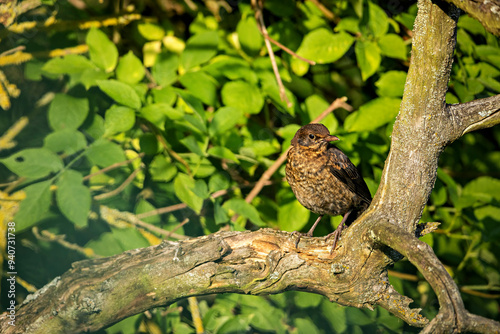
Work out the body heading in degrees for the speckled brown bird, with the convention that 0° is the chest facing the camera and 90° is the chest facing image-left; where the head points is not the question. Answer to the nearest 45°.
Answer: approximately 45°

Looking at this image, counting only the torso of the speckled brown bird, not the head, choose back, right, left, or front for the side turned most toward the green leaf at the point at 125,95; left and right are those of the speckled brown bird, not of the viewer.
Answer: right

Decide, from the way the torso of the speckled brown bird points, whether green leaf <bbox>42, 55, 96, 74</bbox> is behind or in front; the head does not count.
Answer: in front

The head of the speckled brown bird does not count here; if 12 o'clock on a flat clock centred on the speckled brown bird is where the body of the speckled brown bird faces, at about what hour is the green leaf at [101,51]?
The green leaf is roughly at 3 o'clock from the speckled brown bird.

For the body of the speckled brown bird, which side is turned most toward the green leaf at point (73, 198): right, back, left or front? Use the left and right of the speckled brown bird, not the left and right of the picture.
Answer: right

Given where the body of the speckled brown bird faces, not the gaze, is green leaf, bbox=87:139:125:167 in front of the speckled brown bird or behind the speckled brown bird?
in front

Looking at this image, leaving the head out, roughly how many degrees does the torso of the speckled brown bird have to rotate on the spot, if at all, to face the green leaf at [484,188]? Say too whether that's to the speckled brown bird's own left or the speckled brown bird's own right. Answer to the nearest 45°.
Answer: approximately 180°
